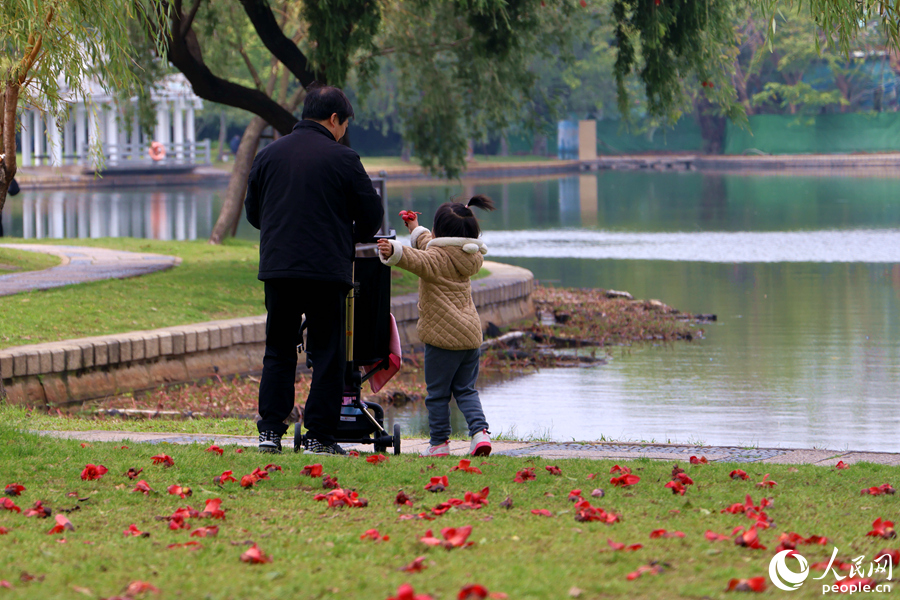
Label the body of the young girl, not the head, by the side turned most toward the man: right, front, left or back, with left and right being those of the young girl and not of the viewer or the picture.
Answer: left

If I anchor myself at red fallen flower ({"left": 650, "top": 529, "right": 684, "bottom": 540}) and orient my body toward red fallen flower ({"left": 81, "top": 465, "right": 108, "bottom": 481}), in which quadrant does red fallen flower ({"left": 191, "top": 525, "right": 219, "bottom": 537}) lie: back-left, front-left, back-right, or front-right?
front-left

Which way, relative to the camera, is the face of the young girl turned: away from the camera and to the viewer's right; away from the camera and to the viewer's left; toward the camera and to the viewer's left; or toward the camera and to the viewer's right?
away from the camera and to the viewer's left

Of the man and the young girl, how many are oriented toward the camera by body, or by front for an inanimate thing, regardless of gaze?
0

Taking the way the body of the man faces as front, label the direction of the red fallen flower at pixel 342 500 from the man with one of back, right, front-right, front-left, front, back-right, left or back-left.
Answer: back-right

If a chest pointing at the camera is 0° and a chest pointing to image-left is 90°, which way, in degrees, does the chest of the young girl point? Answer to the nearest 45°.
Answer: approximately 135°

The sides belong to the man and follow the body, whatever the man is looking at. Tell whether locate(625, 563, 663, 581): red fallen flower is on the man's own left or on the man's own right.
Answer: on the man's own right

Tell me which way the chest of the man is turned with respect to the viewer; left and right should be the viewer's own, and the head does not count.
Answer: facing away from the viewer and to the right of the viewer

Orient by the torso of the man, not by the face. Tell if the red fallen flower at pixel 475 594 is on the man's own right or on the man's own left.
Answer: on the man's own right
